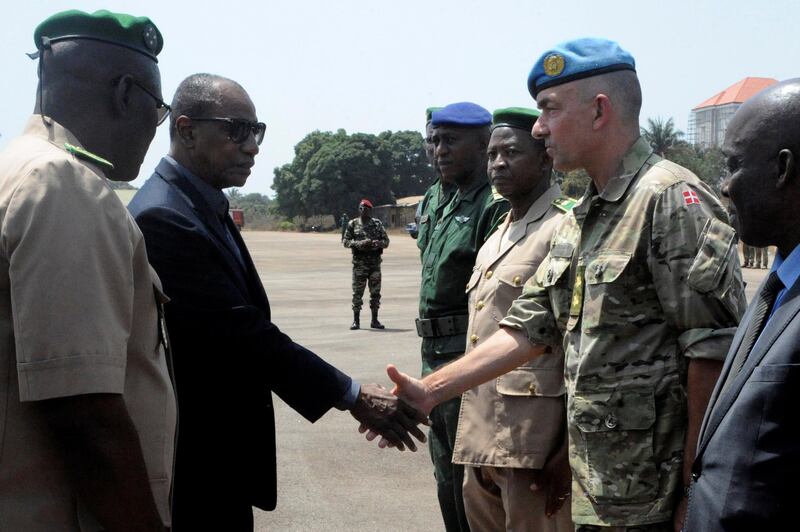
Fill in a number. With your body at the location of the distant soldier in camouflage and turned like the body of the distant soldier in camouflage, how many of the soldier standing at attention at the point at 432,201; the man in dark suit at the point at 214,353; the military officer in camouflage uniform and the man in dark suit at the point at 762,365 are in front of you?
4

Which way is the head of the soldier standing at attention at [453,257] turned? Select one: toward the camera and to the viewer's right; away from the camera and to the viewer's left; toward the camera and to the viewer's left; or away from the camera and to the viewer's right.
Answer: toward the camera and to the viewer's left

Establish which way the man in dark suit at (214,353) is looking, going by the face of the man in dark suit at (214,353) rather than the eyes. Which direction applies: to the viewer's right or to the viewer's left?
to the viewer's right

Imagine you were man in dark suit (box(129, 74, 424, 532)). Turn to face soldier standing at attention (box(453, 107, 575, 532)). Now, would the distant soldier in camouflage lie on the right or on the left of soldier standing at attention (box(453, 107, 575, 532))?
left

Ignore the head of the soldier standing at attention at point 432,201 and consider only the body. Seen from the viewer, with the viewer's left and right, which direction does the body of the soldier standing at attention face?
facing the viewer and to the left of the viewer

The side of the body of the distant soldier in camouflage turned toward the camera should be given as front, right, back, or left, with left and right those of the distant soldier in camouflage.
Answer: front

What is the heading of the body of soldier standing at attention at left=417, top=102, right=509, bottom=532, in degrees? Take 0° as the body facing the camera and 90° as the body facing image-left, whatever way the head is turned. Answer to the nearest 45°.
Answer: approximately 45°

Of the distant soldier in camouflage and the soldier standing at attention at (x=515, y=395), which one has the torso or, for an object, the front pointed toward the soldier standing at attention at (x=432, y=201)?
the distant soldier in camouflage

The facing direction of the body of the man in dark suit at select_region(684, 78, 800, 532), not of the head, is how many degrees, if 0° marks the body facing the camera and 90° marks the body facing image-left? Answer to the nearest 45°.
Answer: approximately 90°

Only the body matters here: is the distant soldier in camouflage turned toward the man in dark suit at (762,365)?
yes

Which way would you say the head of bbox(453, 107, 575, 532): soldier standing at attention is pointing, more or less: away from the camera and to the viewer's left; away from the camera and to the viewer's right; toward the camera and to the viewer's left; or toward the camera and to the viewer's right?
toward the camera and to the viewer's left

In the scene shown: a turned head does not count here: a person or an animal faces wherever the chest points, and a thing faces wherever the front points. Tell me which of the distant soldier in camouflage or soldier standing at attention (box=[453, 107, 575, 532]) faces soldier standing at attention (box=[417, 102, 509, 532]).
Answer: the distant soldier in camouflage

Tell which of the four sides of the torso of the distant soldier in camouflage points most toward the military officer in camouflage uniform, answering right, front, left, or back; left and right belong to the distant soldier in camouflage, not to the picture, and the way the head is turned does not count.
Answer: front

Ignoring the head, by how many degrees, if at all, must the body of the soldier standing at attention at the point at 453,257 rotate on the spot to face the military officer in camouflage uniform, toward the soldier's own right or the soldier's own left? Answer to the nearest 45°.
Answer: approximately 45° to the soldier's own left
